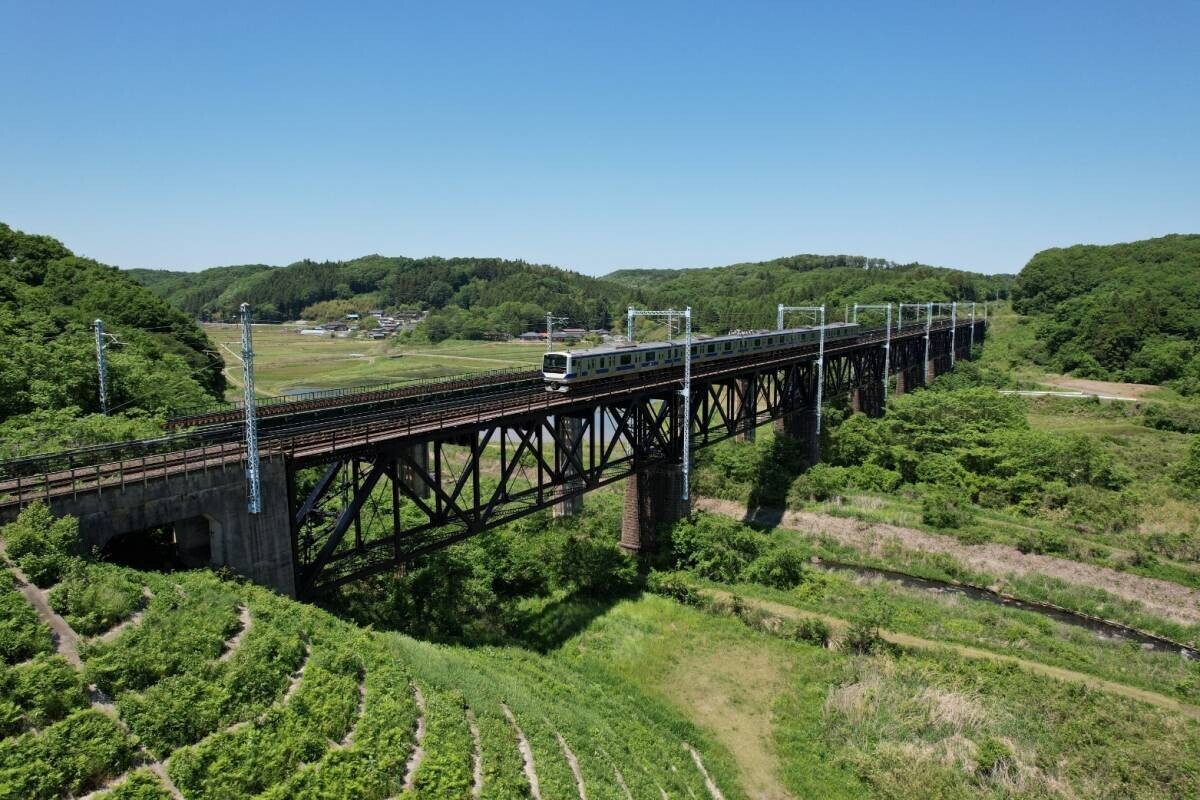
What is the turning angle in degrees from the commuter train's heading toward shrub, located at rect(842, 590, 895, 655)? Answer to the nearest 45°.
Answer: approximately 90° to its left

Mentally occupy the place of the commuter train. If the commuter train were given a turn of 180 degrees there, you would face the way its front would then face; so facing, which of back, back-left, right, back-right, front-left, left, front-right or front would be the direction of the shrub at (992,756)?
right

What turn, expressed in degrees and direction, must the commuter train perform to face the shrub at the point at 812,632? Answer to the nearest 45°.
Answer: approximately 90° to its left

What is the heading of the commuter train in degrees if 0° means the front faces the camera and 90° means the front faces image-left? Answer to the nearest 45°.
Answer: approximately 45°

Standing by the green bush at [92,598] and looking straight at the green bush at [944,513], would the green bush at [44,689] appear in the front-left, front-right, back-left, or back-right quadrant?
back-right

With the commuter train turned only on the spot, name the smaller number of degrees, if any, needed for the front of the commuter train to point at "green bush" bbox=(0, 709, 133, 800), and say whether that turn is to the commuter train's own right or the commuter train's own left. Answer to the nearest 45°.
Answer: approximately 45° to the commuter train's own left

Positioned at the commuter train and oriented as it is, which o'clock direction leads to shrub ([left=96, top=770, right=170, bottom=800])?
The shrub is roughly at 11 o'clock from the commuter train.

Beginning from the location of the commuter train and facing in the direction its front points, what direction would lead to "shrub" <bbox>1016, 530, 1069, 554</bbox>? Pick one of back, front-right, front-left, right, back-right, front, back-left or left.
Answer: back-left

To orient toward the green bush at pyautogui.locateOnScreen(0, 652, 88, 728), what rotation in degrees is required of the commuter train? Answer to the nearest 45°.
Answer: approximately 45° to its left

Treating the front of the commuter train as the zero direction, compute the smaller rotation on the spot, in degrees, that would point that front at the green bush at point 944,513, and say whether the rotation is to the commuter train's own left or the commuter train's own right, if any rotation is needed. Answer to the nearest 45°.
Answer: approximately 135° to the commuter train's own left
